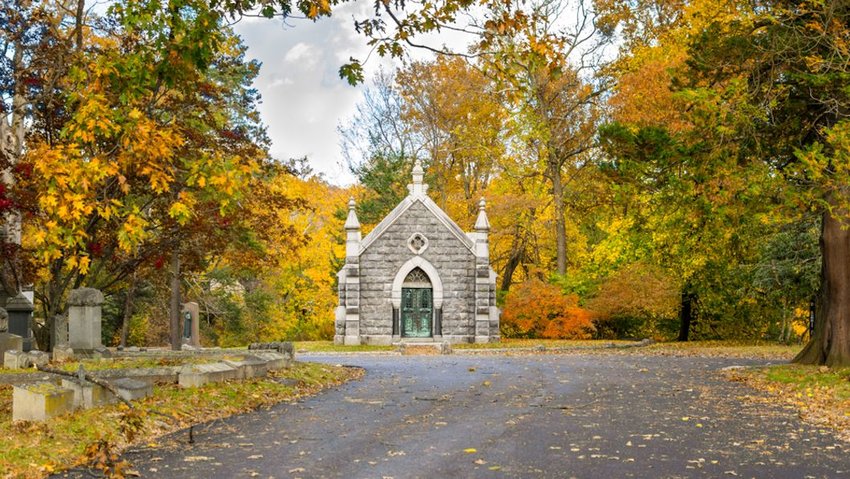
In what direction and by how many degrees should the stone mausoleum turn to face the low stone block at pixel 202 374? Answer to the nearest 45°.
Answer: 0° — it already faces it

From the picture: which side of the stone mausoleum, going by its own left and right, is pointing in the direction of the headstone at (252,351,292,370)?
front

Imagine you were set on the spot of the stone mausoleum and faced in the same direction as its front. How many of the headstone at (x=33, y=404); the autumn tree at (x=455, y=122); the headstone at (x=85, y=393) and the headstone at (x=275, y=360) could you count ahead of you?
3

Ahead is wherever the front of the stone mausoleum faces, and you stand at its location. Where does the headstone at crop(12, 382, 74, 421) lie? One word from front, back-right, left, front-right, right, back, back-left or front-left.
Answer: front

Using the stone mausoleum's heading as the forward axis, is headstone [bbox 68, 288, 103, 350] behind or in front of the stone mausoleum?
in front

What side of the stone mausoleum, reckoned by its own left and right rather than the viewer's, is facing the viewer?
front

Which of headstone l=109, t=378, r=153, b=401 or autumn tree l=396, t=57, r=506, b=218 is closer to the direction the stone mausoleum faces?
the headstone

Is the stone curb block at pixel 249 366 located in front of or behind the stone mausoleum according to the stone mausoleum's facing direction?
in front

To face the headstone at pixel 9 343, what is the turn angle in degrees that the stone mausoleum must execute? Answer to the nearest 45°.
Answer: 0° — it already faces it

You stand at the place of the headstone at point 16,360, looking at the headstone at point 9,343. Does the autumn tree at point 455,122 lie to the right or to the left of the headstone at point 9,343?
right

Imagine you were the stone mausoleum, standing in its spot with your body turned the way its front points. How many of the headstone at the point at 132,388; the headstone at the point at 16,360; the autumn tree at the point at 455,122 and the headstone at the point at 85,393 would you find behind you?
1

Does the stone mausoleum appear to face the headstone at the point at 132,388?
yes

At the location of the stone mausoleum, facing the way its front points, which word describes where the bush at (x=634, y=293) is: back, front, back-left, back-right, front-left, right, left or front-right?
left

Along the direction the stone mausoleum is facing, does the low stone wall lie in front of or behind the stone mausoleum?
in front

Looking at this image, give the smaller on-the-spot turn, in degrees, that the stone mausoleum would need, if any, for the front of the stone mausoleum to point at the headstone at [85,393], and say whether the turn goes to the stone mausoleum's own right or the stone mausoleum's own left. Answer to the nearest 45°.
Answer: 0° — it already faces it
